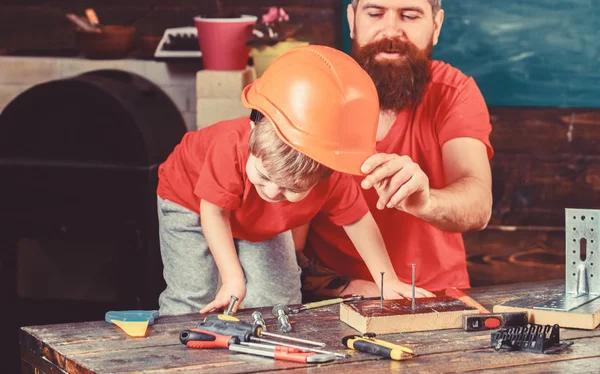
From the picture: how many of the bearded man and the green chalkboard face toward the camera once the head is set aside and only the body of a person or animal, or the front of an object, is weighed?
2

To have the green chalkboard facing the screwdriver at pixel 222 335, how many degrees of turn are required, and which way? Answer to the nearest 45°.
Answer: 0° — it already faces it

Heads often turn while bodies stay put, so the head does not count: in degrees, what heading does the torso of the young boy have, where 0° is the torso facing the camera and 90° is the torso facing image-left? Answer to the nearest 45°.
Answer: approximately 315°

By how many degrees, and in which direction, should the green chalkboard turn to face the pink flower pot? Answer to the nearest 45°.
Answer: approximately 90° to its right

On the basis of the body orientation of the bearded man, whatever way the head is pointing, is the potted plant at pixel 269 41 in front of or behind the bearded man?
behind

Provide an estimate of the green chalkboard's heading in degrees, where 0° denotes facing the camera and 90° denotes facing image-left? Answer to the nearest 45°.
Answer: approximately 0°

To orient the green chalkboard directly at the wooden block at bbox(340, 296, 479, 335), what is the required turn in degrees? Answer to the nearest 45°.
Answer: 0° — it already faces it

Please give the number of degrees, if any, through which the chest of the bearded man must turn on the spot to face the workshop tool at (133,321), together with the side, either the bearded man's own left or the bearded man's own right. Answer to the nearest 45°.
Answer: approximately 45° to the bearded man's own right

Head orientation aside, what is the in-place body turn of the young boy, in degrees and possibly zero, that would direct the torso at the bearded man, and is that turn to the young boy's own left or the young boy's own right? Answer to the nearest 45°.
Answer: approximately 90° to the young boy's own left

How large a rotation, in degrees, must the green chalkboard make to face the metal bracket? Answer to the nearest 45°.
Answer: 0° — it already faces it

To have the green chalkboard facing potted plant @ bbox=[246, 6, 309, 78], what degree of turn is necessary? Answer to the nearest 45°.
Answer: approximately 90° to its right
